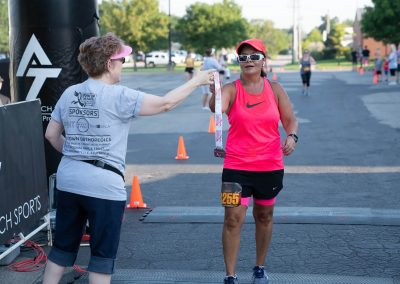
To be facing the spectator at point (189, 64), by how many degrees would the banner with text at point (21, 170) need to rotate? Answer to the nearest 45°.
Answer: approximately 135° to its left

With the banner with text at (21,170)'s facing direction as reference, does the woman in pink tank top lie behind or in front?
in front

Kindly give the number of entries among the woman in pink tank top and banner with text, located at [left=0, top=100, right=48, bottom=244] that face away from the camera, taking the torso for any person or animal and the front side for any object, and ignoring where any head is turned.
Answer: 0

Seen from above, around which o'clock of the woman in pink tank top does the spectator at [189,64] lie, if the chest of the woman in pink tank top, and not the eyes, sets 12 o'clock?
The spectator is roughly at 6 o'clock from the woman in pink tank top.

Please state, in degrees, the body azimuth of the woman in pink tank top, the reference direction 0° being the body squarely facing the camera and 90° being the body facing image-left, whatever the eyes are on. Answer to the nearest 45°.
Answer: approximately 0°

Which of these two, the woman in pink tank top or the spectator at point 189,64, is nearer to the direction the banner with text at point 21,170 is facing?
the woman in pink tank top

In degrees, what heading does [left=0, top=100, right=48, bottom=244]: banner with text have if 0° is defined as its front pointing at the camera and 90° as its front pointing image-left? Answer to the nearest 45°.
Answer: approximately 315°

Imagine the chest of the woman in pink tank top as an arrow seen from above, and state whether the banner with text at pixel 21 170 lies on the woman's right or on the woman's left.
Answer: on the woman's right
